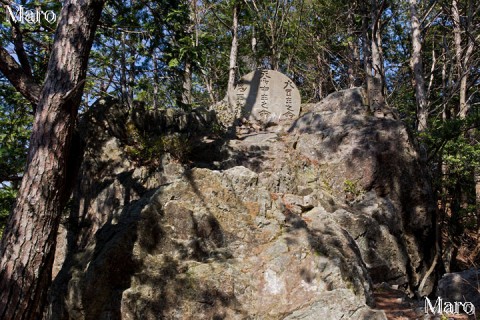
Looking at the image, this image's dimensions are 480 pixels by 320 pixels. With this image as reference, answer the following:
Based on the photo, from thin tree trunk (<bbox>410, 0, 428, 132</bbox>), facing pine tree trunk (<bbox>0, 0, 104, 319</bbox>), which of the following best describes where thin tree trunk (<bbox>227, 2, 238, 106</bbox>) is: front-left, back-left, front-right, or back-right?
front-right

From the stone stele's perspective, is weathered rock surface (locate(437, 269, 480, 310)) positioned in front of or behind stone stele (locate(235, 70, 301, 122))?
in front

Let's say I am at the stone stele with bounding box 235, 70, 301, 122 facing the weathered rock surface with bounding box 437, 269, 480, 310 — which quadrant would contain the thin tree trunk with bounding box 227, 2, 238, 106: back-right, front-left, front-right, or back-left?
back-right

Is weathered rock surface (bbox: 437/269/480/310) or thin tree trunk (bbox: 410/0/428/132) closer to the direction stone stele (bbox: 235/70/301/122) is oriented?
the weathered rock surface

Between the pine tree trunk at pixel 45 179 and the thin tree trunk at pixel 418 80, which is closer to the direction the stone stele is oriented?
the pine tree trunk

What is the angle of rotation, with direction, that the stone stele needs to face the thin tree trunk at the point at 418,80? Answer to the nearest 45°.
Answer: approximately 90° to its left

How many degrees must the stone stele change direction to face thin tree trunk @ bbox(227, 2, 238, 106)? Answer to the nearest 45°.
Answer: approximately 135° to its right

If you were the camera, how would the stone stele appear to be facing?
facing the viewer

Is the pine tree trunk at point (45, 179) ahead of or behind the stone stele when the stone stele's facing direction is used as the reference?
ahead

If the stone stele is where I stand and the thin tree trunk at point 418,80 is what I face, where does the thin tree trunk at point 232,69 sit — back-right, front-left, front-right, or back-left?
back-left

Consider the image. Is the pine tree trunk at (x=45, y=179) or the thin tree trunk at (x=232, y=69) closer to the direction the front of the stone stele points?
the pine tree trunk
